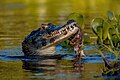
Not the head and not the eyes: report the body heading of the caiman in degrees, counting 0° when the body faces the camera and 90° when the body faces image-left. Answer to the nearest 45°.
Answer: approximately 270°

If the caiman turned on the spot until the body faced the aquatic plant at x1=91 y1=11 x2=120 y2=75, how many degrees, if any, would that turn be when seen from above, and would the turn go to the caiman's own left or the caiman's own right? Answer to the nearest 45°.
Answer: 0° — it already faces it
